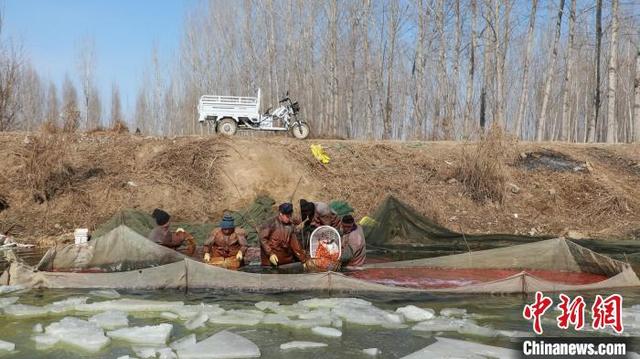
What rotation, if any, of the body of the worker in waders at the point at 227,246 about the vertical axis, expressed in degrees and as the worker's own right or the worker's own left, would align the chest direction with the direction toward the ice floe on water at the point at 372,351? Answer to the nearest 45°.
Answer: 0° — they already face it

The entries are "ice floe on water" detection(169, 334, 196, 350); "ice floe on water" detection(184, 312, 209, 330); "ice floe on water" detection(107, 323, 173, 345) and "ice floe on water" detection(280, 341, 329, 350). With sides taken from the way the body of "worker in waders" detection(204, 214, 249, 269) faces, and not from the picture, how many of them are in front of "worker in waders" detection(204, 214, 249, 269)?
4

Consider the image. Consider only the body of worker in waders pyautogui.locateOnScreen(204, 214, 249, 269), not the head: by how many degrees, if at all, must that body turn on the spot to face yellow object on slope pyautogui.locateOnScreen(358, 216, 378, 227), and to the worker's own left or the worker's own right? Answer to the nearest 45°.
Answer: approximately 135° to the worker's own left

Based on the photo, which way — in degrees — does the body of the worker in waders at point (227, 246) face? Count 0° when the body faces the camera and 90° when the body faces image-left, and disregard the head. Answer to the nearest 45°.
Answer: approximately 0°

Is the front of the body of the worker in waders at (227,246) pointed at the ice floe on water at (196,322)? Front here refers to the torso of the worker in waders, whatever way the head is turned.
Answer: yes

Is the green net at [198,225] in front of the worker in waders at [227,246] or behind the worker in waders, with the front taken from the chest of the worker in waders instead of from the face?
behind

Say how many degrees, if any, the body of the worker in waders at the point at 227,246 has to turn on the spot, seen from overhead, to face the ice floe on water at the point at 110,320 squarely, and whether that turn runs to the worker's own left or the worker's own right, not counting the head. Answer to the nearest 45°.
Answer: approximately 45° to the worker's own right

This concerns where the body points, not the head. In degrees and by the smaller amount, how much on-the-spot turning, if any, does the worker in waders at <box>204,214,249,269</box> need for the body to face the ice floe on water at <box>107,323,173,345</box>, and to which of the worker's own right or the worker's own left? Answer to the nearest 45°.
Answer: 0° — they already face it
